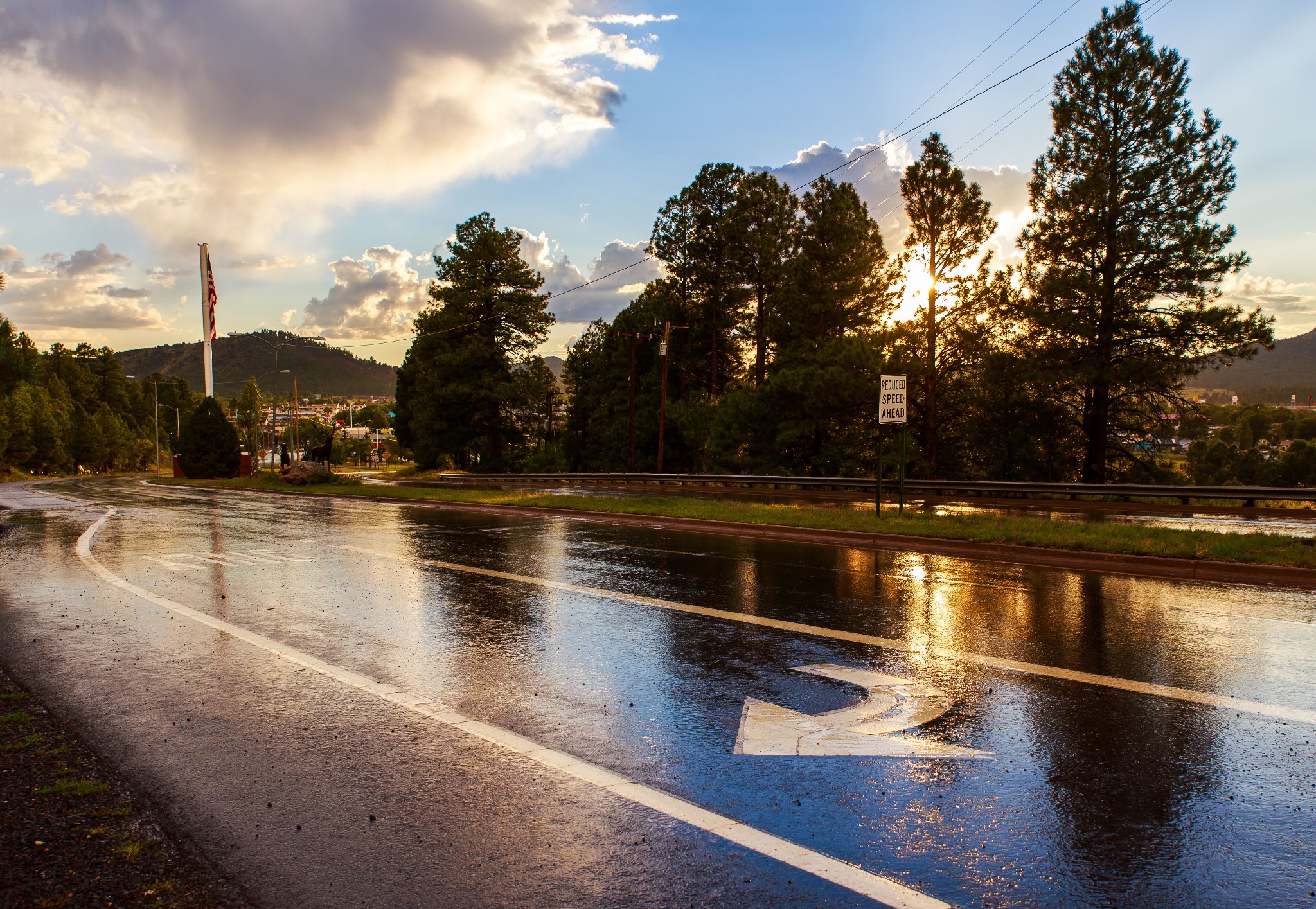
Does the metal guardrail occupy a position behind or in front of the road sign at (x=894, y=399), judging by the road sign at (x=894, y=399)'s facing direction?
behind

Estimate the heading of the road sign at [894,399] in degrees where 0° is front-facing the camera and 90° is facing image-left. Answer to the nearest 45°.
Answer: approximately 0°

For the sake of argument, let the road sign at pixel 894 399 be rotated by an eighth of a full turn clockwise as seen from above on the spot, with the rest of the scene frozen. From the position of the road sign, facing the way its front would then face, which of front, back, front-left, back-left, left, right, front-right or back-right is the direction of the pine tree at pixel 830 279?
back-right

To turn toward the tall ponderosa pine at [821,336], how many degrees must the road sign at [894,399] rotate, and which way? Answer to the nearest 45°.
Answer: approximately 180°

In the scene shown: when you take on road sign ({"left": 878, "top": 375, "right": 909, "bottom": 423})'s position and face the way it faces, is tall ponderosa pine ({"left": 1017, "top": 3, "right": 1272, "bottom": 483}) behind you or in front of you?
behind

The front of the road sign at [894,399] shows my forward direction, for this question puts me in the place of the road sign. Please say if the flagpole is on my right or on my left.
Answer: on my right

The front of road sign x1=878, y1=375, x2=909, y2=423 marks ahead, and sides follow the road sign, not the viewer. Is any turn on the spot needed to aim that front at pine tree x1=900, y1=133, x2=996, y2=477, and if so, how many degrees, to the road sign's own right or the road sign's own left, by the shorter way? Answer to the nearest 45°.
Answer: approximately 180°

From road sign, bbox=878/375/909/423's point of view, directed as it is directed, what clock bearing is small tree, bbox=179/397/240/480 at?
The small tree is roughly at 4 o'clock from the road sign.
